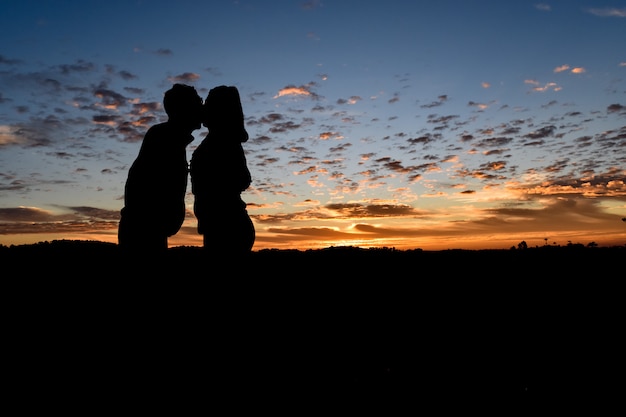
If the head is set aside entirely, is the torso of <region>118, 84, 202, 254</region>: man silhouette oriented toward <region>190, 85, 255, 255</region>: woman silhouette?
yes

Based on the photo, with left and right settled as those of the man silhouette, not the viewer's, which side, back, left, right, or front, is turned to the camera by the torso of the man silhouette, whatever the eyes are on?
right
